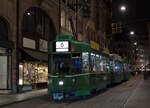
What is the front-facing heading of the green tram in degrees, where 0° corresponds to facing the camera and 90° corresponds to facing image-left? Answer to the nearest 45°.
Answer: approximately 45°
